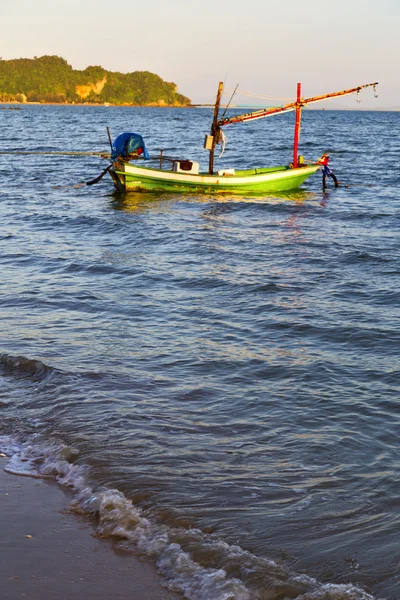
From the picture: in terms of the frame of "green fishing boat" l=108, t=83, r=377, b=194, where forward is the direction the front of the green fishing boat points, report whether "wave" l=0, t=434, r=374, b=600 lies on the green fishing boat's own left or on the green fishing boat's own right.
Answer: on the green fishing boat's own right

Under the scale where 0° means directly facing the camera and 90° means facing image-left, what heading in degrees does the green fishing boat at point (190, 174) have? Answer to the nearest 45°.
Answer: approximately 270°
